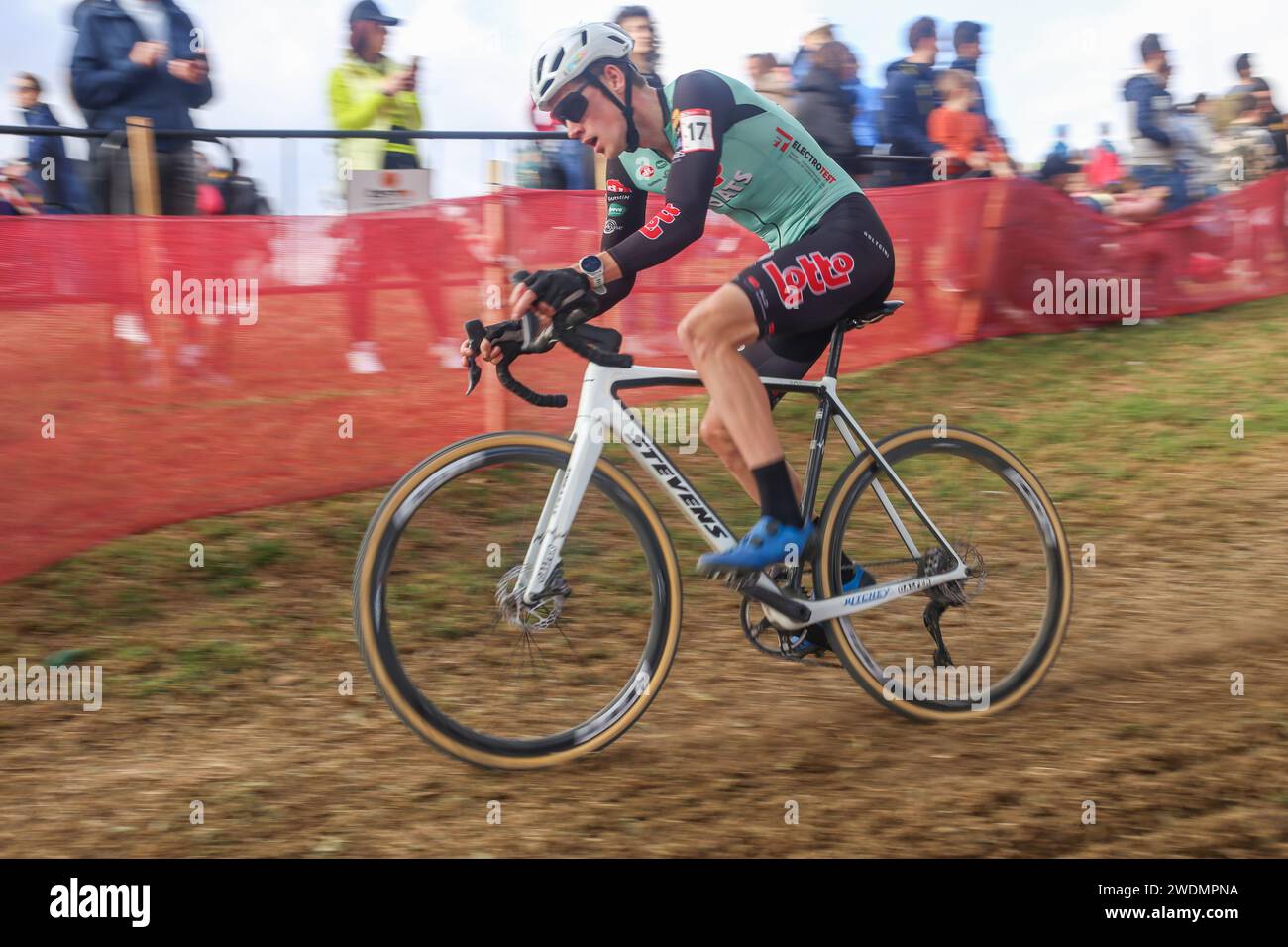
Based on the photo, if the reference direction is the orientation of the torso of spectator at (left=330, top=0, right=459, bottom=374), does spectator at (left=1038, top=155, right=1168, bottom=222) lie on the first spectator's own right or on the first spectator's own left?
on the first spectator's own left

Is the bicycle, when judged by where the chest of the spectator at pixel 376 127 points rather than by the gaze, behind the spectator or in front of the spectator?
in front

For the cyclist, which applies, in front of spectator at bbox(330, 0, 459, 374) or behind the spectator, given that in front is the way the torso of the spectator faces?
in front

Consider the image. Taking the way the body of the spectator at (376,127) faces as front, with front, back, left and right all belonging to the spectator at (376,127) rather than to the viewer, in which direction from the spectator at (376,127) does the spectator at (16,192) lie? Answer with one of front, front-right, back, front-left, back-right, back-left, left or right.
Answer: back-right

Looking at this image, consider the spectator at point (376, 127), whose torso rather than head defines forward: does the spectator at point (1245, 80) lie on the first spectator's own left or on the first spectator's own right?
on the first spectator's own left

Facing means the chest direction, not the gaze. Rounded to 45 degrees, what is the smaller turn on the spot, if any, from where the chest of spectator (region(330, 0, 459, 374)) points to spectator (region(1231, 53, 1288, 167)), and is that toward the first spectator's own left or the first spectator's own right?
approximately 45° to the first spectator's own left

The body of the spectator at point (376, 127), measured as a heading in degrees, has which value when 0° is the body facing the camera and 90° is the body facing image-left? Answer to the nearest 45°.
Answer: approximately 315°

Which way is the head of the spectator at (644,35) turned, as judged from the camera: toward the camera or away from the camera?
toward the camera

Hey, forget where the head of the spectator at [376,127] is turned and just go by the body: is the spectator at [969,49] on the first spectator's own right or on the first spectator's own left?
on the first spectator's own left

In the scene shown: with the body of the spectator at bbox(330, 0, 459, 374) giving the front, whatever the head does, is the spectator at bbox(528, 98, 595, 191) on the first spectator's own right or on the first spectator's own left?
on the first spectator's own left

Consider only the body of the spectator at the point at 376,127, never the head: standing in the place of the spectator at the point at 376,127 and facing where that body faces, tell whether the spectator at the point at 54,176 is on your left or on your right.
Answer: on your right
